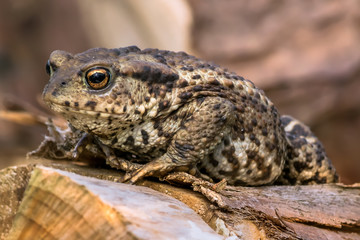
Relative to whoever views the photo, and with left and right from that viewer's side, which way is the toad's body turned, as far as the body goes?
facing the viewer and to the left of the viewer
